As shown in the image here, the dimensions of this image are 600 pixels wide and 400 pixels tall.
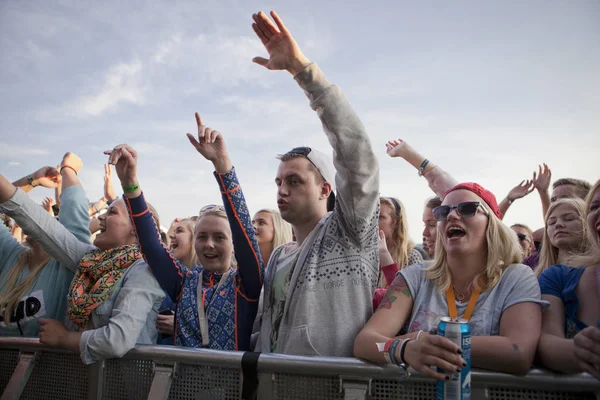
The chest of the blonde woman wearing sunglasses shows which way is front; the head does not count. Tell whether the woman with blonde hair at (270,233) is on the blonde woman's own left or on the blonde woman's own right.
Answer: on the blonde woman's own right

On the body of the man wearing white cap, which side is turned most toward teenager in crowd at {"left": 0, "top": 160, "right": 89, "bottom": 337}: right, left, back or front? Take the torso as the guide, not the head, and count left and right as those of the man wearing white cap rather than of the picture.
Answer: right

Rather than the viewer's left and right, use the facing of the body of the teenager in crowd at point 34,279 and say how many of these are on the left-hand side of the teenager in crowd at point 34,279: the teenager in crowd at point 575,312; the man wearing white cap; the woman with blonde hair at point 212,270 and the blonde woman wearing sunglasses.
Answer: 4

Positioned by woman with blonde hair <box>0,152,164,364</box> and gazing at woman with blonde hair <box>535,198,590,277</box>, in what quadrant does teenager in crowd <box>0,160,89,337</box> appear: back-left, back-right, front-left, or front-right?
back-left

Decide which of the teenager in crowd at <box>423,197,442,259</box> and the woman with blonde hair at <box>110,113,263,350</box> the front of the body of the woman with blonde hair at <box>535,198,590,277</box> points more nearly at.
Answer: the woman with blonde hair

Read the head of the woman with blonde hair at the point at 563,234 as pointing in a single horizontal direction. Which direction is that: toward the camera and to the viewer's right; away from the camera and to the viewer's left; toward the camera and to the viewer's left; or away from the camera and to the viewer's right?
toward the camera and to the viewer's left
